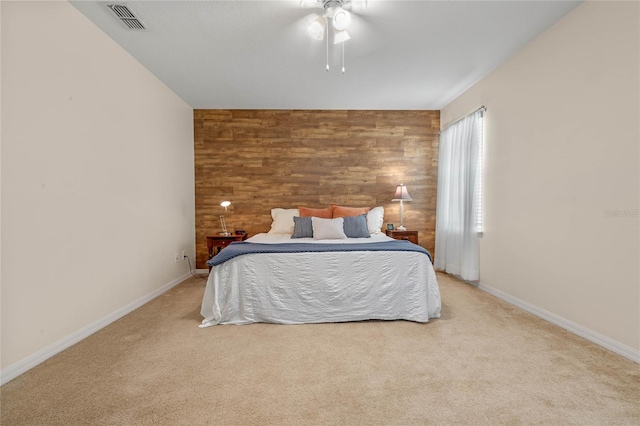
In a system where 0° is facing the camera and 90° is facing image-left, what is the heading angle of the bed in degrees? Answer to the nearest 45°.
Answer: approximately 0°

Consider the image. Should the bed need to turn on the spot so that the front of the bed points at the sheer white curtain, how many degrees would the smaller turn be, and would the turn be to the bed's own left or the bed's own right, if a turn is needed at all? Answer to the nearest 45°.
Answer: approximately 135° to the bed's own left
